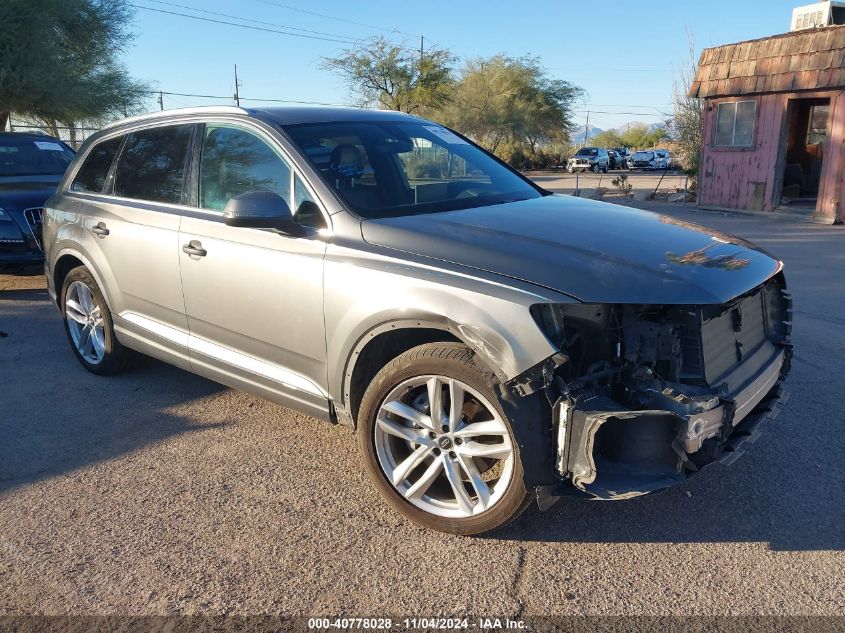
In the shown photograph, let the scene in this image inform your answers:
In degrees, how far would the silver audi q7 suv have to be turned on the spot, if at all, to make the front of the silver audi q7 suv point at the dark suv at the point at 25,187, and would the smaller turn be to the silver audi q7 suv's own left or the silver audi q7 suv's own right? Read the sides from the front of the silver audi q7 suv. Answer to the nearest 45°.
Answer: approximately 180°

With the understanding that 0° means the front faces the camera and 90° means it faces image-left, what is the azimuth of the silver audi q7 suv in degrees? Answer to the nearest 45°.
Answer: approximately 315°

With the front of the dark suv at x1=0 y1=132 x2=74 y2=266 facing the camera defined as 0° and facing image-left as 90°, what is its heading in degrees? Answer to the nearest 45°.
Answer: approximately 315°

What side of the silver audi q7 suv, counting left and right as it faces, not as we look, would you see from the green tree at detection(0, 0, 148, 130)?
back

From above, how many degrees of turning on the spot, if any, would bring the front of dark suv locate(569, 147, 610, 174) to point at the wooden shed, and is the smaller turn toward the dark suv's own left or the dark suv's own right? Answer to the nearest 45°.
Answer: approximately 45° to the dark suv's own left

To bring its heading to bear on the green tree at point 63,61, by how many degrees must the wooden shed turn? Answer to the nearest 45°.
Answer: approximately 45° to its right

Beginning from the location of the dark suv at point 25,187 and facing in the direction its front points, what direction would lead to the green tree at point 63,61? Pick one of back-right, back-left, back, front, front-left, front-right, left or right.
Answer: back-left

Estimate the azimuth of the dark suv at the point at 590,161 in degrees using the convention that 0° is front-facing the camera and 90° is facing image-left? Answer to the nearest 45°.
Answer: approximately 45°

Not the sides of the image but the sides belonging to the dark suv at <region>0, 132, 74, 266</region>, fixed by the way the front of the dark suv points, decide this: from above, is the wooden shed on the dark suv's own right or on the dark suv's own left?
on the dark suv's own left

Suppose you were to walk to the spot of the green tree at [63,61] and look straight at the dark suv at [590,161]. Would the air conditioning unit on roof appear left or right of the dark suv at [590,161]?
right

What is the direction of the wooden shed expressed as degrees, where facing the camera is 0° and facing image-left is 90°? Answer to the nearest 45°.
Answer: approximately 45°
